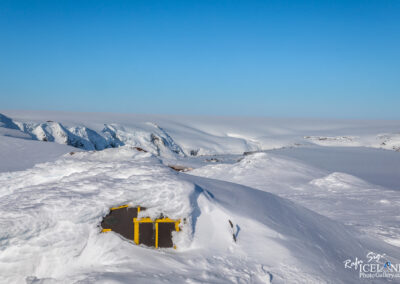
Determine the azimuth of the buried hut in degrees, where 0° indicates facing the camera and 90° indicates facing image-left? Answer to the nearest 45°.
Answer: approximately 0°
